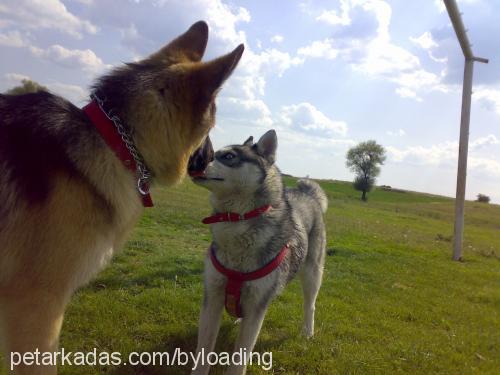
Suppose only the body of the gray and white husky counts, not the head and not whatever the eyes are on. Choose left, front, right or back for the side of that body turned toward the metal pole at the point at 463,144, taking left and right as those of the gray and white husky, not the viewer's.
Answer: back

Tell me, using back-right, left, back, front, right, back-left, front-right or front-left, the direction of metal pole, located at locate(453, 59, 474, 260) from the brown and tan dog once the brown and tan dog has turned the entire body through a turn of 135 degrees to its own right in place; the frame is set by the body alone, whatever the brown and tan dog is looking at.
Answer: back

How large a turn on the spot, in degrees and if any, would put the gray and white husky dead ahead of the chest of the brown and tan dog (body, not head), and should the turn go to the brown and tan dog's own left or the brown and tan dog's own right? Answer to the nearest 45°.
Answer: approximately 45° to the brown and tan dog's own left

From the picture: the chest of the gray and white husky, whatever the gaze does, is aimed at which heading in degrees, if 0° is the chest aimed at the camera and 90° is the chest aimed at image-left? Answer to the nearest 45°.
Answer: approximately 45°

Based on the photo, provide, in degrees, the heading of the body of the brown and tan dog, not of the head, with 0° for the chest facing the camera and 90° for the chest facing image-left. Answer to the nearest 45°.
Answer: approximately 270°

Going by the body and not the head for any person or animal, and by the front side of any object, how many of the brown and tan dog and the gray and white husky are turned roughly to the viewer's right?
1

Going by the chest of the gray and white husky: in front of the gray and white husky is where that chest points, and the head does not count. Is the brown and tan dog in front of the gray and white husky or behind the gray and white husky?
in front
